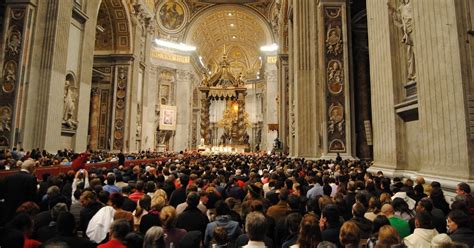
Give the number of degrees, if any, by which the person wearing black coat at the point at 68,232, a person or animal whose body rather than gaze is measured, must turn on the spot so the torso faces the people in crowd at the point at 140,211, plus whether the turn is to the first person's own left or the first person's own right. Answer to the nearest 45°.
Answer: approximately 45° to the first person's own right

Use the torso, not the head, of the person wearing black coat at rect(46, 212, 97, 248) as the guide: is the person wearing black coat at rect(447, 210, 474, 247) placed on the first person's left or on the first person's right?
on the first person's right

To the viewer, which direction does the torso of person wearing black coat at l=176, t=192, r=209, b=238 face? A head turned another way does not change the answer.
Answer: away from the camera

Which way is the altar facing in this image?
toward the camera

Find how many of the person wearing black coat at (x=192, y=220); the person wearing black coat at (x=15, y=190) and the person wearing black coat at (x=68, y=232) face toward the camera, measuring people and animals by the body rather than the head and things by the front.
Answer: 0

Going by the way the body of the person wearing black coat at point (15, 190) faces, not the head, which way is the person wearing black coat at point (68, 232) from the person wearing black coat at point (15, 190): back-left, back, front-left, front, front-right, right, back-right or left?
back-right

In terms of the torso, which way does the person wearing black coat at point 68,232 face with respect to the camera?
away from the camera

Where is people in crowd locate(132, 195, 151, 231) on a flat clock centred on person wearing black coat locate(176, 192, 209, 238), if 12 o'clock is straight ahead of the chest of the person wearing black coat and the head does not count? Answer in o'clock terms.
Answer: The people in crowd is roughly at 10 o'clock from the person wearing black coat.

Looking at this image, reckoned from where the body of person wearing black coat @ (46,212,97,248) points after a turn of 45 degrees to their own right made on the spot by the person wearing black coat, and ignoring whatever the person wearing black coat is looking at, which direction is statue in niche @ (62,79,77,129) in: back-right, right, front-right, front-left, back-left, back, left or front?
front-left

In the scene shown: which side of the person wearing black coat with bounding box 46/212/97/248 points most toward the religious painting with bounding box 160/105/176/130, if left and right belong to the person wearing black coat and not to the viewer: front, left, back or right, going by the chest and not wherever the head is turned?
front

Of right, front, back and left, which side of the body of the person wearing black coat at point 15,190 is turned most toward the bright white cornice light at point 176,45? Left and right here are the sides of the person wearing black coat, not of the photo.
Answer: front

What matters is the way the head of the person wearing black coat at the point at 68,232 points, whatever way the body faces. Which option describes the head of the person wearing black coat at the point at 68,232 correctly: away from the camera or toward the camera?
away from the camera

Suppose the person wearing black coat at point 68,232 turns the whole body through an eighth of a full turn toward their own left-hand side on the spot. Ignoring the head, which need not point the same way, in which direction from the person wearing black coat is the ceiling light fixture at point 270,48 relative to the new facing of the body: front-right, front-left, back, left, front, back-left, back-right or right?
right

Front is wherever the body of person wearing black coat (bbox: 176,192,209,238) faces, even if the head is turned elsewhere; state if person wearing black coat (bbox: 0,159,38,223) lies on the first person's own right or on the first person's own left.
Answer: on the first person's own left

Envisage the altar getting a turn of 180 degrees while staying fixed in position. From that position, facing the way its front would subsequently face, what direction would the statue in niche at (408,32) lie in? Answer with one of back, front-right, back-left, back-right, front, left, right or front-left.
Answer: back

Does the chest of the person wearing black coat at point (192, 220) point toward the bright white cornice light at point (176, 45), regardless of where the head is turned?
yes

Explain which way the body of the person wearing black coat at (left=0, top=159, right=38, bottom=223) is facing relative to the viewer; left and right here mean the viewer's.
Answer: facing away from the viewer and to the right of the viewer

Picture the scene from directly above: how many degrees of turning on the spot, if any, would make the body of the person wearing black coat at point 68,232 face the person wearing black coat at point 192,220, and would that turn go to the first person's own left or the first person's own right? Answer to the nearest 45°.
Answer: approximately 90° to the first person's own right

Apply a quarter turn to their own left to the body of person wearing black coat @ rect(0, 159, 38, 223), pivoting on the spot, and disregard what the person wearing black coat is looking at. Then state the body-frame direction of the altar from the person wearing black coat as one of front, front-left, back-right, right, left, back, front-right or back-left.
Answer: right

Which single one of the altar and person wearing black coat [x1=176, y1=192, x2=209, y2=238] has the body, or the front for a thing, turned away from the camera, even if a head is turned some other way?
the person wearing black coat

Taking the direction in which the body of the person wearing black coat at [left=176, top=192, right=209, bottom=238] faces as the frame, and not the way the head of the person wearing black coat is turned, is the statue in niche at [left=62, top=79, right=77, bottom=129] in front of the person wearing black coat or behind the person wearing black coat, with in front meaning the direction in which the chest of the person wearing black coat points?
in front

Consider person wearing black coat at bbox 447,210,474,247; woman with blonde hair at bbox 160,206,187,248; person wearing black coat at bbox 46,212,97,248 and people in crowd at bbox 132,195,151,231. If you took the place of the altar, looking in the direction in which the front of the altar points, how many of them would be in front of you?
4
